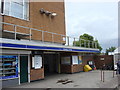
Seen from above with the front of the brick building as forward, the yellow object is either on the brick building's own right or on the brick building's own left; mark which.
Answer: on the brick building's own left

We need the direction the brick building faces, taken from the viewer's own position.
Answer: facing the viewer and to the right of the viewer
